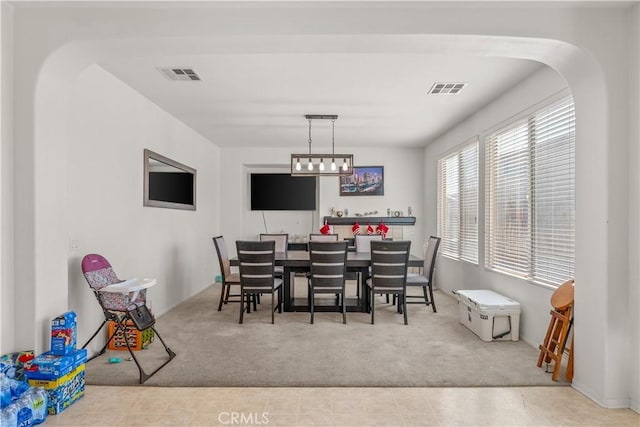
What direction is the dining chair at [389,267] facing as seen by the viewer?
away from the camera

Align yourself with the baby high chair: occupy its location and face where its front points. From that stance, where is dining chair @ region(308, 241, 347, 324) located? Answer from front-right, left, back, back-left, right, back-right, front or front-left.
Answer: front-left

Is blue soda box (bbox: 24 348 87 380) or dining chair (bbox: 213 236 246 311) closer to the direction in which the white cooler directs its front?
the blue soda box

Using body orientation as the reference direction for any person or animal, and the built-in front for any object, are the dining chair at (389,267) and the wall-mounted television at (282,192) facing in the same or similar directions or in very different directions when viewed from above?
very different directions

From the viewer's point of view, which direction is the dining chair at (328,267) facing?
away from the camera

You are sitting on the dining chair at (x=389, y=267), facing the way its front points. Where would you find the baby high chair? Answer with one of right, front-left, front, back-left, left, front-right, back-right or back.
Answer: back-left

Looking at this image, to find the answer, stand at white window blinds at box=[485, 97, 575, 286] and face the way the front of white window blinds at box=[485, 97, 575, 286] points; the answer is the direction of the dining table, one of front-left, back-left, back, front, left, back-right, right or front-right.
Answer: front-right

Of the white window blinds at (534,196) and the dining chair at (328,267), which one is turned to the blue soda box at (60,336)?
the white window blinds

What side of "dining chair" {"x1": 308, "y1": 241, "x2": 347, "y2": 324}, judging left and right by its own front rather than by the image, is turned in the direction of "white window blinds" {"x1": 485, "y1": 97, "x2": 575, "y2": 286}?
right

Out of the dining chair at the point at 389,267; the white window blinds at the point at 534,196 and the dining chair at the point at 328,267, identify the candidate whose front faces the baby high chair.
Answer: the white window blinds
